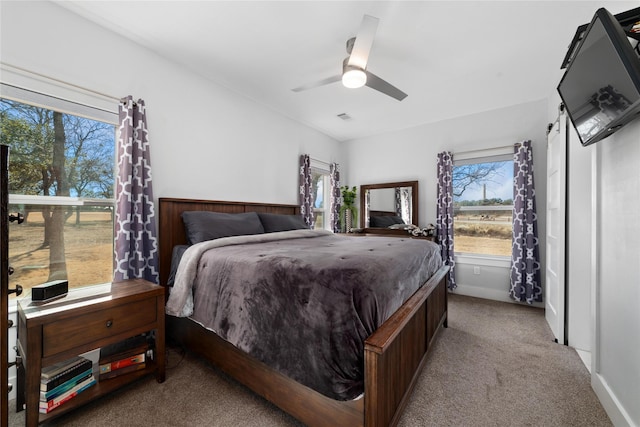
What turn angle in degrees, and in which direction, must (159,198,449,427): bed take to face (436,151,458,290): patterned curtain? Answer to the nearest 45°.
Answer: approximately 90° to its left

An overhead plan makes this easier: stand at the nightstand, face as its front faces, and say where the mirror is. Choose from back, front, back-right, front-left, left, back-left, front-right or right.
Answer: front-left

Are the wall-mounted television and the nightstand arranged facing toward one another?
yes

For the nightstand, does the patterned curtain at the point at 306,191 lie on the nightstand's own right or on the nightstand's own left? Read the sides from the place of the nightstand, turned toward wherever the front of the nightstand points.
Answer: on the nightstand's own left

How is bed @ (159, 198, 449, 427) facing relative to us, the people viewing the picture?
facing the viewer and to the right of the viewer

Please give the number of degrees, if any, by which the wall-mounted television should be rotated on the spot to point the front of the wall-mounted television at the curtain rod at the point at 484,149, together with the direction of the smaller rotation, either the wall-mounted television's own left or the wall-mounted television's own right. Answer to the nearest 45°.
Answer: approximately 90° to the wall-mounted television's own right

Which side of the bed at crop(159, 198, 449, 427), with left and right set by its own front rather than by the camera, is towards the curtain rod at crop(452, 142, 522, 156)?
left

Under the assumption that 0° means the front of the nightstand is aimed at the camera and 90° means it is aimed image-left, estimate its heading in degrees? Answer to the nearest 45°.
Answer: approximately 315°

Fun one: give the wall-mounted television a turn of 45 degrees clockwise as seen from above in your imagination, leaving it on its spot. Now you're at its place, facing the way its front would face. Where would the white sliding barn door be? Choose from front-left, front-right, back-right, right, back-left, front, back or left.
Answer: right

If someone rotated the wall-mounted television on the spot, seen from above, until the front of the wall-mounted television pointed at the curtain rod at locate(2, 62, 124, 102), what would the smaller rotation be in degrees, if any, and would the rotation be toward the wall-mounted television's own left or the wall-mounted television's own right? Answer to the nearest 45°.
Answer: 0° — it already faces it

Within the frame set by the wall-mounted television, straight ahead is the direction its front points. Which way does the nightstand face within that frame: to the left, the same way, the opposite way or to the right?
the opposite way

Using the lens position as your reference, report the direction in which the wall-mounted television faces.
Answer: facing the viewer and to the left of the viewer

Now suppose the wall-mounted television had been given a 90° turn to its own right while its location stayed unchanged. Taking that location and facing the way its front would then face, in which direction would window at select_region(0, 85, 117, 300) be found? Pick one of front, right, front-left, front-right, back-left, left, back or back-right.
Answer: left

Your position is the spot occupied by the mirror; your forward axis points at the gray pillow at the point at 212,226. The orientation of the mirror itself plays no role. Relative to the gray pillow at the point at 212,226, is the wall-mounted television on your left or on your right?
left

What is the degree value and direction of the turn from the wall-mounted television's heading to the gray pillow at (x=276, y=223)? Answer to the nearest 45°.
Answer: approximately 45° to its right

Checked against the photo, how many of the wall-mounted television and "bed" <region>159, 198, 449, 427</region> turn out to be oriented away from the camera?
0
